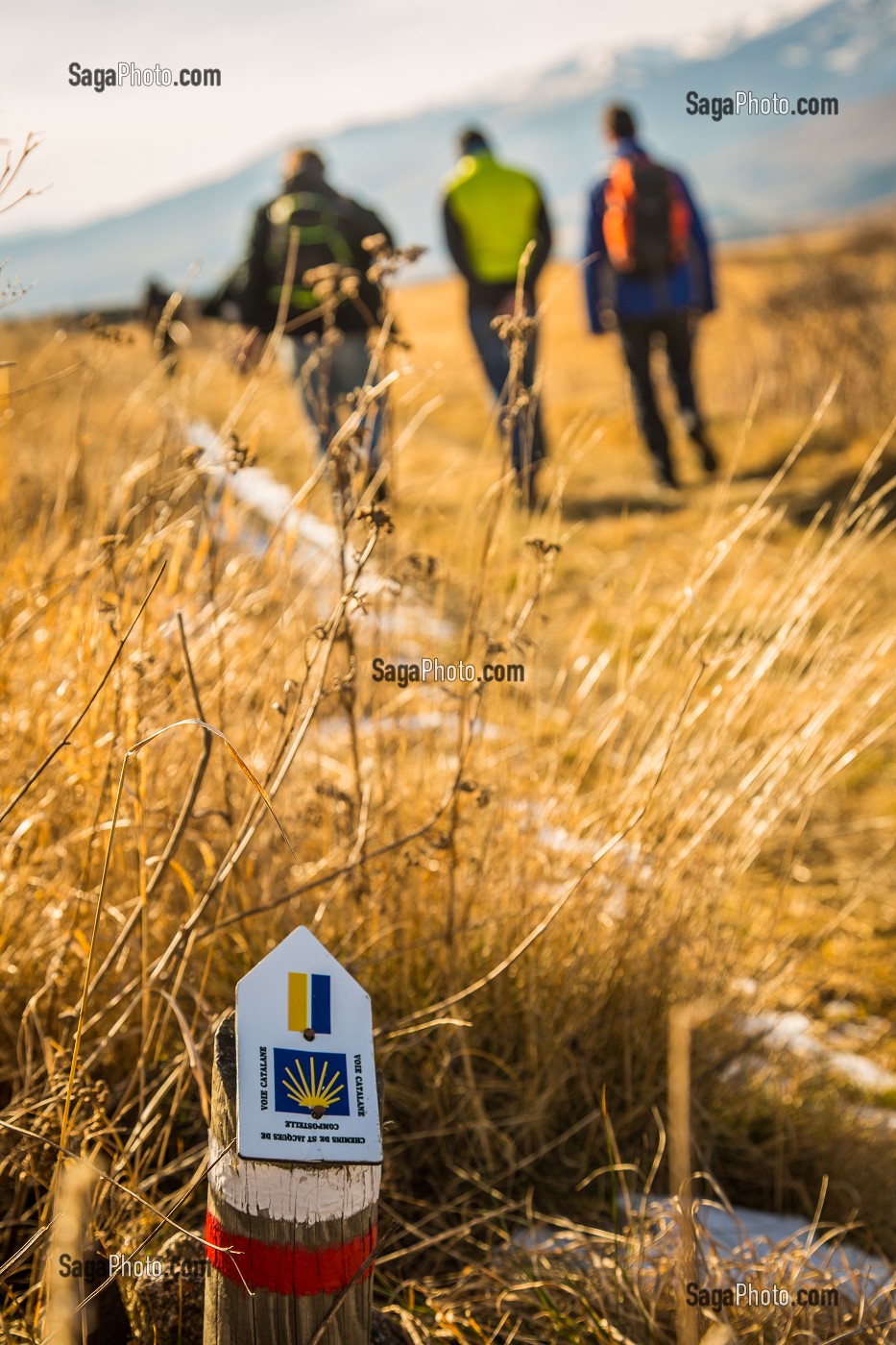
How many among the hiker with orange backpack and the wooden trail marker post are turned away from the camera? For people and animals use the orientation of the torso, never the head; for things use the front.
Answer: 1

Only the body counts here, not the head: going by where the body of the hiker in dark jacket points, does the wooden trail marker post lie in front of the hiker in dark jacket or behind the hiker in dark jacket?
behind

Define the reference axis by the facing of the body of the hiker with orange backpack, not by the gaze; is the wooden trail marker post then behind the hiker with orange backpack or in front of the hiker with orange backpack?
behind

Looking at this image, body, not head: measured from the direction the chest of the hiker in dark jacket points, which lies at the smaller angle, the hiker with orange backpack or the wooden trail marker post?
the hiker with orange backpack

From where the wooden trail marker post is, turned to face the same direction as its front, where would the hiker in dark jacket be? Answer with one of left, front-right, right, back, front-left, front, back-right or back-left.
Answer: back

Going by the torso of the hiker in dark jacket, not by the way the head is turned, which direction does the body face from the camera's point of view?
away from the camera

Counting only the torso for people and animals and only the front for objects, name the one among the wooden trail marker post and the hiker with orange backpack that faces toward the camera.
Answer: the wooden trail marker post

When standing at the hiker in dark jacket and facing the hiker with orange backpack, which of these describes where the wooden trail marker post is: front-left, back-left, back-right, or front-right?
back-right

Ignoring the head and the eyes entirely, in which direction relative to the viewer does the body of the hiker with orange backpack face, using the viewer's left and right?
facing away from the viewer

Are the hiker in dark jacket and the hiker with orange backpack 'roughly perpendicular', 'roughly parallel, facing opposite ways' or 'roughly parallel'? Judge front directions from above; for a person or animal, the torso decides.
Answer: roughly parallel

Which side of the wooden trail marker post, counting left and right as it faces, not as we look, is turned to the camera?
front

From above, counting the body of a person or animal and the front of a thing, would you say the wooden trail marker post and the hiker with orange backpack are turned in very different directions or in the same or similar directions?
very different directions

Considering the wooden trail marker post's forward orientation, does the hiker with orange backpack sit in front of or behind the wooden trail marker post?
behind

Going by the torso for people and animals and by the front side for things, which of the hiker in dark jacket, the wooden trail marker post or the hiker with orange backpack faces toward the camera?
the wooden trail marker post

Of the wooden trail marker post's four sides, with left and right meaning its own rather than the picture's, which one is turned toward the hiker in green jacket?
back

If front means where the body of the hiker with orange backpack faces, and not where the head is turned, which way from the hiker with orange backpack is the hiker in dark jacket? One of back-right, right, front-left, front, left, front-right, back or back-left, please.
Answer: back-left
